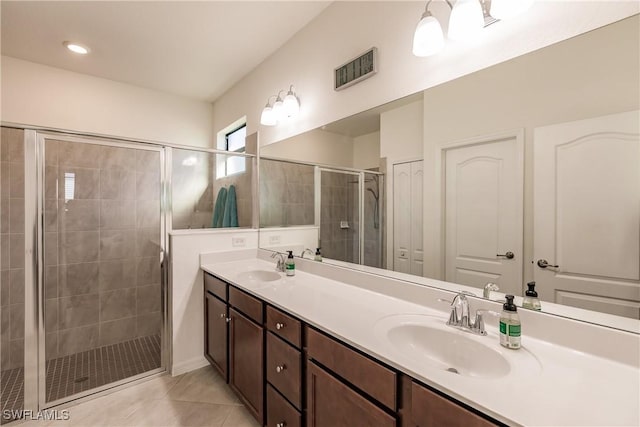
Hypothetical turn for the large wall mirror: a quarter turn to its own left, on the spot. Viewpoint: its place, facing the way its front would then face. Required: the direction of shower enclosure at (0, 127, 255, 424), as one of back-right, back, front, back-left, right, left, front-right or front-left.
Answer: back-right

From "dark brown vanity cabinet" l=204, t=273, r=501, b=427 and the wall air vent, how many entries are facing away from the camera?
0

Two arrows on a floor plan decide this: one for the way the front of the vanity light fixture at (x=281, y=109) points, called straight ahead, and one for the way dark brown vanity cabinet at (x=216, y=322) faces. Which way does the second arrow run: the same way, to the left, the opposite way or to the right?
the same way

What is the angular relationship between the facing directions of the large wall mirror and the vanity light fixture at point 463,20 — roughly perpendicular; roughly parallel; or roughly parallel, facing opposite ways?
roughly parallel

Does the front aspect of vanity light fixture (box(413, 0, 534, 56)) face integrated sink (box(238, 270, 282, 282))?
no

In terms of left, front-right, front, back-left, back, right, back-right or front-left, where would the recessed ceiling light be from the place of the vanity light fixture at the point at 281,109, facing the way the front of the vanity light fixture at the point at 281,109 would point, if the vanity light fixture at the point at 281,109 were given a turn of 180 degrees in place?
back-left

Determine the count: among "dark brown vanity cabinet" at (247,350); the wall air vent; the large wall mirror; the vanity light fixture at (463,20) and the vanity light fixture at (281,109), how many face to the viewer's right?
0

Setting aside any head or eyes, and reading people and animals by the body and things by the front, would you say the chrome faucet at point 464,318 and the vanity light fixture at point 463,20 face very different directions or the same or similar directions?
same or similar directions

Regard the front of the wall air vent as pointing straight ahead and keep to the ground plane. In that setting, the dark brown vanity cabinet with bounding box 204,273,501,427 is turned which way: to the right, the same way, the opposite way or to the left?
the same way

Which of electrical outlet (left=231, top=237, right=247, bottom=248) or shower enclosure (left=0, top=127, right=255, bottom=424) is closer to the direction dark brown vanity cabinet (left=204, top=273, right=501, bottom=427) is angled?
the shower enclosure

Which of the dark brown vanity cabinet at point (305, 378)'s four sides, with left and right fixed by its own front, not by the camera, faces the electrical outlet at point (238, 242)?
right

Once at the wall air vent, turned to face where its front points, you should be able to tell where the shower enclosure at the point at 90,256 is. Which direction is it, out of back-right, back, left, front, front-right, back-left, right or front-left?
front-right

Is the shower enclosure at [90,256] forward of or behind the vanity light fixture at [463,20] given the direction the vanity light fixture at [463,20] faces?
forward

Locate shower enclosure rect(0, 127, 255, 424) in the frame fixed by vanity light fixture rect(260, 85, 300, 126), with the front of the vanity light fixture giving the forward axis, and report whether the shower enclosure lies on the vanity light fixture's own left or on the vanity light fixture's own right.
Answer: on the vanity light fixture's own right

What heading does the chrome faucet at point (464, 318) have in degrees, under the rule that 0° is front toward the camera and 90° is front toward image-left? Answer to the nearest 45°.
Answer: approximately 45°

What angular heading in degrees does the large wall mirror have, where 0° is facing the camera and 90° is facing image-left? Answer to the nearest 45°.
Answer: approximately 45°

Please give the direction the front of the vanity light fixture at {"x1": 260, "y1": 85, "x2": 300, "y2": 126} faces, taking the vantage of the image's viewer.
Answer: facing the viewer and to the left of the viewer
